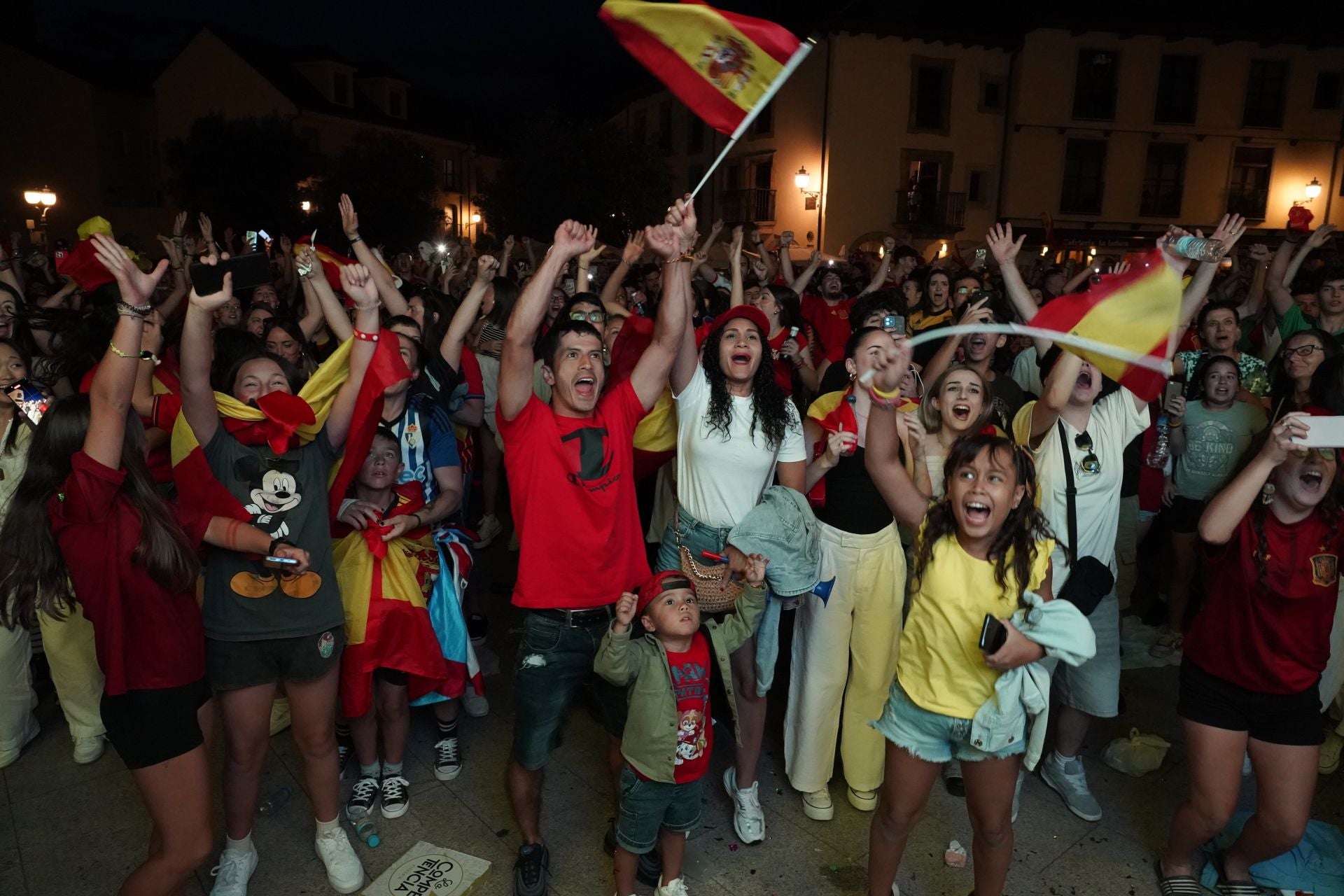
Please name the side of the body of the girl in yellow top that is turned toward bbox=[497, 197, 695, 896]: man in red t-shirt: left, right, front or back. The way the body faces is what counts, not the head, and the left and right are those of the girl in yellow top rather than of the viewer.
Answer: right

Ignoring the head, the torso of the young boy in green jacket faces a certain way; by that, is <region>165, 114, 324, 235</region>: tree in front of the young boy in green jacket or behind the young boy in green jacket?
behind

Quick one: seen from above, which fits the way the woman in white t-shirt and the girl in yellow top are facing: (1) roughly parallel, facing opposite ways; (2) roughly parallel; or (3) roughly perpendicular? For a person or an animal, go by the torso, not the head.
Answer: roughly parallel

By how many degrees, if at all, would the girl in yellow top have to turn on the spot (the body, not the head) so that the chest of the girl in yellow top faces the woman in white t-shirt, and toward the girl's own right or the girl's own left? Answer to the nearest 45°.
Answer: approximately 135° to the girl's own right

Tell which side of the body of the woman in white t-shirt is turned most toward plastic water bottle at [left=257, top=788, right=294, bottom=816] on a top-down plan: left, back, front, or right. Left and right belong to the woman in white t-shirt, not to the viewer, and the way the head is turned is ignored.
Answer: right

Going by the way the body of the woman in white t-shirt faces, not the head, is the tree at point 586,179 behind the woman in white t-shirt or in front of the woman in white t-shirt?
behind

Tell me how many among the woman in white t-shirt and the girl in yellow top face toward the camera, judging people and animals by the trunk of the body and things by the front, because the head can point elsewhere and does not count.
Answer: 2

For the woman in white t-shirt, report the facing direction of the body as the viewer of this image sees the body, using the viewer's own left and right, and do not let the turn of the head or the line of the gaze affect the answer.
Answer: facing the viewer

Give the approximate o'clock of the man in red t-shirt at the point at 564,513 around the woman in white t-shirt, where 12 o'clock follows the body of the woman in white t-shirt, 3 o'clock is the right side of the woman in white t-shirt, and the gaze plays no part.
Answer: The man in red t-shirt is roughly at 2 o'clock from the woman in white t-shirt.

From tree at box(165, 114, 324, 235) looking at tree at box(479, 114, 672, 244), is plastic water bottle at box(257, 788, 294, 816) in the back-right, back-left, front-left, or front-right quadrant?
front-right

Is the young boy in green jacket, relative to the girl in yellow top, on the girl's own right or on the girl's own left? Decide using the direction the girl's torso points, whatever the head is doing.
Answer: on the girl's own right

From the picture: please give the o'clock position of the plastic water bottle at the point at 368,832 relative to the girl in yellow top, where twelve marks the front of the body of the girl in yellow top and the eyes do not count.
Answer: The plastic water bottle is roughly at 3 o'clock from the girl in yellow top.

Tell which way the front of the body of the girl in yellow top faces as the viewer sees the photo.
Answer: toward the camera

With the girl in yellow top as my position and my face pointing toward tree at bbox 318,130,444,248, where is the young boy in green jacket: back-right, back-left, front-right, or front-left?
front-left

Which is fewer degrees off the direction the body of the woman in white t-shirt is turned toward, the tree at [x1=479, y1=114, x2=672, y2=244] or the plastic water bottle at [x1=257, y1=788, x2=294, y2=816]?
the plastic water bottle

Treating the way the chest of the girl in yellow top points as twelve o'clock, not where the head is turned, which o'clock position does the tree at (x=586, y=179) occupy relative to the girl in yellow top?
The tree is roughly at 5 o'clock from the girl in yellow top.
